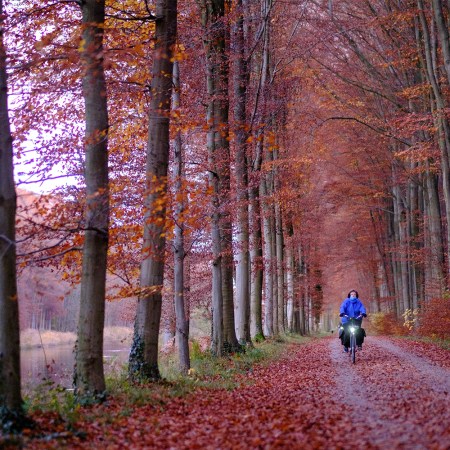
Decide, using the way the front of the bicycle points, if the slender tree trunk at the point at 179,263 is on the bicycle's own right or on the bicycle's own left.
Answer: on the bicycle's own right

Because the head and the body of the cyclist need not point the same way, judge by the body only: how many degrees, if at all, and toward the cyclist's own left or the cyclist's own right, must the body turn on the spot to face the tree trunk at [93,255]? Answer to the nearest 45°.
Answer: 0° — they already face it

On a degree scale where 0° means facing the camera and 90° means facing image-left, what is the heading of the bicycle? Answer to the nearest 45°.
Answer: approximately 0°

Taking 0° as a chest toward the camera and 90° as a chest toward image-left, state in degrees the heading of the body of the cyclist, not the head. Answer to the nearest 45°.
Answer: approximately 0°
